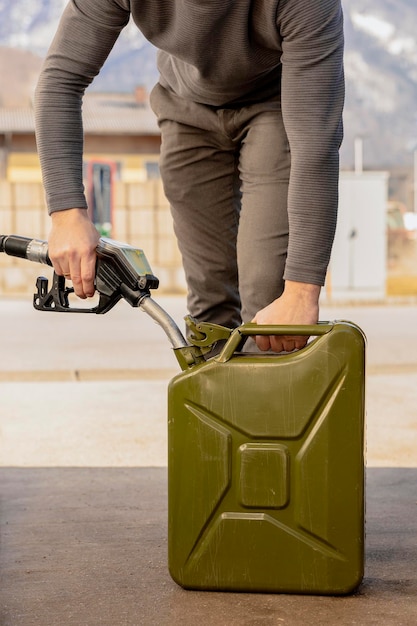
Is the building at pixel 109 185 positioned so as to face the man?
yes

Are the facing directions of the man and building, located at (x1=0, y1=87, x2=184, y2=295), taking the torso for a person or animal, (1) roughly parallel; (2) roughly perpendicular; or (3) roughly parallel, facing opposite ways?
roughly parallel

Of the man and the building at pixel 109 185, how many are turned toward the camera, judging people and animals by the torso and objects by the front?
2

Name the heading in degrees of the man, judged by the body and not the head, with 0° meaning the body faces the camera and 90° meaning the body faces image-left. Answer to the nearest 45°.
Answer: approximately 0°

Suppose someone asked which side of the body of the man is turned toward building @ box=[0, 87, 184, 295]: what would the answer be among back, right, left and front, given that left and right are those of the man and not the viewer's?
back

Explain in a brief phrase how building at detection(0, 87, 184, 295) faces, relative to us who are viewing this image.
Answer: facing the viewer
